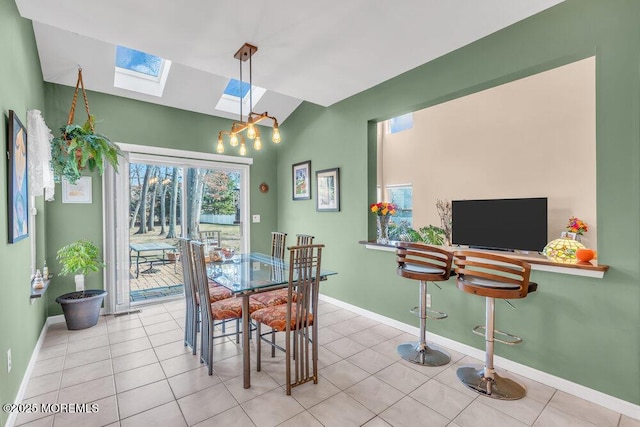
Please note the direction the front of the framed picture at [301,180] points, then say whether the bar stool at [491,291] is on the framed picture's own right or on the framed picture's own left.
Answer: on the framed picture's own left

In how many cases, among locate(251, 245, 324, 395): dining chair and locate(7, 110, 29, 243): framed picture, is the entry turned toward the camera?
0

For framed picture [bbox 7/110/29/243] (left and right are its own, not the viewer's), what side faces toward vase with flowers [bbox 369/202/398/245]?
front

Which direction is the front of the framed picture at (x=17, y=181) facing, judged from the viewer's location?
facing to the right of the viewer

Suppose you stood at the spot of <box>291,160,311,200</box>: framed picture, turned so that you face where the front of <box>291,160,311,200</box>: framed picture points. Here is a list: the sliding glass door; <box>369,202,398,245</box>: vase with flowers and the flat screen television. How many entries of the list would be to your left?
2

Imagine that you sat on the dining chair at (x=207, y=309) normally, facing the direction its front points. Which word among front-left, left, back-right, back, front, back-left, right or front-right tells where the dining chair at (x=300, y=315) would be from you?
right

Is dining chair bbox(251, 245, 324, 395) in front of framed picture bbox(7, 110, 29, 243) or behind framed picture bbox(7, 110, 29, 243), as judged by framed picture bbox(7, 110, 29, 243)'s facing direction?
in front

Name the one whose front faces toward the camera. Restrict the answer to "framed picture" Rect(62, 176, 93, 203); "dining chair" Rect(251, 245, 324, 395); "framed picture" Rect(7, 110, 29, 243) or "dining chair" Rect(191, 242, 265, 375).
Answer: "framed picture" Rect(62, 176, 93, 203)

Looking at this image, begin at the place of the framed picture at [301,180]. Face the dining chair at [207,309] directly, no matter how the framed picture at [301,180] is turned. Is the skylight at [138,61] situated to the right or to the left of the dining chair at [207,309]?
right

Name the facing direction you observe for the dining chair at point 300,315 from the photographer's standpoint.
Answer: facing away from the viewer and to the left of the viewer

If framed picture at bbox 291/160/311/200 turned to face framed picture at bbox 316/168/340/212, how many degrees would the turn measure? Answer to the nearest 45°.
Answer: approximately 90° to its left
